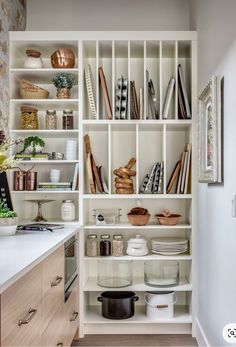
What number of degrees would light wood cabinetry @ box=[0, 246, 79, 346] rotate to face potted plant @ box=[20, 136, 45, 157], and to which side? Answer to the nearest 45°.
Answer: approximately 135° to its left

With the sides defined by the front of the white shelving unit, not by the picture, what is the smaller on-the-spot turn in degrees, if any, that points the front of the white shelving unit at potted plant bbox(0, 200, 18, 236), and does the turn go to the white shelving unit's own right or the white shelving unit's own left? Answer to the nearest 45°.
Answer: approximately 45° to the white shelving unit's own right

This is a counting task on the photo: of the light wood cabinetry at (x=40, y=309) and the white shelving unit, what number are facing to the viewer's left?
0

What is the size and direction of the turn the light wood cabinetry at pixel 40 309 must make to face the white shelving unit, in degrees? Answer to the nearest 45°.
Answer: approximately 90° to its left

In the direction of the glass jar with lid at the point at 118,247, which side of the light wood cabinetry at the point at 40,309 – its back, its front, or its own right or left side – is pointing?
left

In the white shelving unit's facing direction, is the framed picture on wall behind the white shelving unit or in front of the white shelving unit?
in front

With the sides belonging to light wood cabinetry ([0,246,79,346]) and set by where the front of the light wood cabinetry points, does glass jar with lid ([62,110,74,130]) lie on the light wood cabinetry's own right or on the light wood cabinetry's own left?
on the light wood cabinetry's own left

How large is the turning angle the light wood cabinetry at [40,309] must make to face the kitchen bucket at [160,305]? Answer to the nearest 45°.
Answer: approximately 90° to its left

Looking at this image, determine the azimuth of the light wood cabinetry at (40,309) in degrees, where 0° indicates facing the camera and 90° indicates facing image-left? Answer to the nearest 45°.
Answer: approximately 315°
